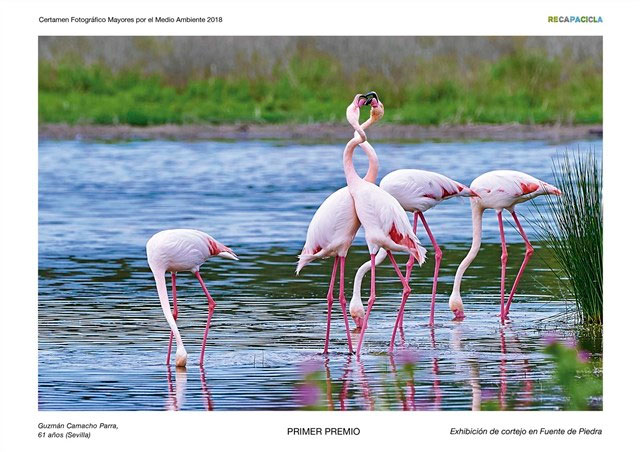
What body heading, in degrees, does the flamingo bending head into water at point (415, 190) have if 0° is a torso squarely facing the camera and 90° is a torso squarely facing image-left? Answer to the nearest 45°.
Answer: approximately 90°

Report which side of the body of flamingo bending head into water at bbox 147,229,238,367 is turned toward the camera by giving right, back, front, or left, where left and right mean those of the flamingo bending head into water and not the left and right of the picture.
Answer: left

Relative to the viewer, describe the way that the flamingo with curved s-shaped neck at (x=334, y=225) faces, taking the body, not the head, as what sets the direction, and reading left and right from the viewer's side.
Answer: facing to the right of the viewer

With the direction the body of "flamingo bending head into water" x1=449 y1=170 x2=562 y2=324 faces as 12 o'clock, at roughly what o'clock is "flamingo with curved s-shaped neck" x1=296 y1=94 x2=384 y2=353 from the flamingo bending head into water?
The flamingo with curved s-shaped neck is roughly at 10 o'clock from the flamingo bending head into water.

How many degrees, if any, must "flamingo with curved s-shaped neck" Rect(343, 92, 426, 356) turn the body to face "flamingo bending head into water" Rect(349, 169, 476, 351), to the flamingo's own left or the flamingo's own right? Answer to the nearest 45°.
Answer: approximately 90° to the flamingo's own right

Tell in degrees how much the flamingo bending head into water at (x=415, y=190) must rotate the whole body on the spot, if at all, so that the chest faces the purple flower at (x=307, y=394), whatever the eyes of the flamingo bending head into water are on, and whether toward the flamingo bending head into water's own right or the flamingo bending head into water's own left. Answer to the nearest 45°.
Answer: approximately 90° to the flamingo bending head into water's own left

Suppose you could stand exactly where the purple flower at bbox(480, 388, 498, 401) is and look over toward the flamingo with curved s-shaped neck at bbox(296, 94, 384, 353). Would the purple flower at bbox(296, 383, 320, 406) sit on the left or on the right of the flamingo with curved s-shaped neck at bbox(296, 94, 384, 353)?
left

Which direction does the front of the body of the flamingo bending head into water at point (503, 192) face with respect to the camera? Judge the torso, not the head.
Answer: to the viewer's left

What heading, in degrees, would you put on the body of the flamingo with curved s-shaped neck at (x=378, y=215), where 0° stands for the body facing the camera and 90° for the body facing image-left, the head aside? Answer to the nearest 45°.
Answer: approximately 90°

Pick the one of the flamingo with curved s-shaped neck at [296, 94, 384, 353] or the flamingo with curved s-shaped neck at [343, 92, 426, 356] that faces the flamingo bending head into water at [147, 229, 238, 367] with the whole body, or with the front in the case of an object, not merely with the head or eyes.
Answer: the flamingo with curved s-shaped neck at [343, 92, 426, 356]

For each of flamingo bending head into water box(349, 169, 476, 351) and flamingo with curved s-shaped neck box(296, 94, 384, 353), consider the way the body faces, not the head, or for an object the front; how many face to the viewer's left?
1

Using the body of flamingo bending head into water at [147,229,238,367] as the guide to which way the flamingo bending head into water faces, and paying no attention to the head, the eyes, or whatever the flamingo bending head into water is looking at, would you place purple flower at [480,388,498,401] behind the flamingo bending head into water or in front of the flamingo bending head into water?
behind
